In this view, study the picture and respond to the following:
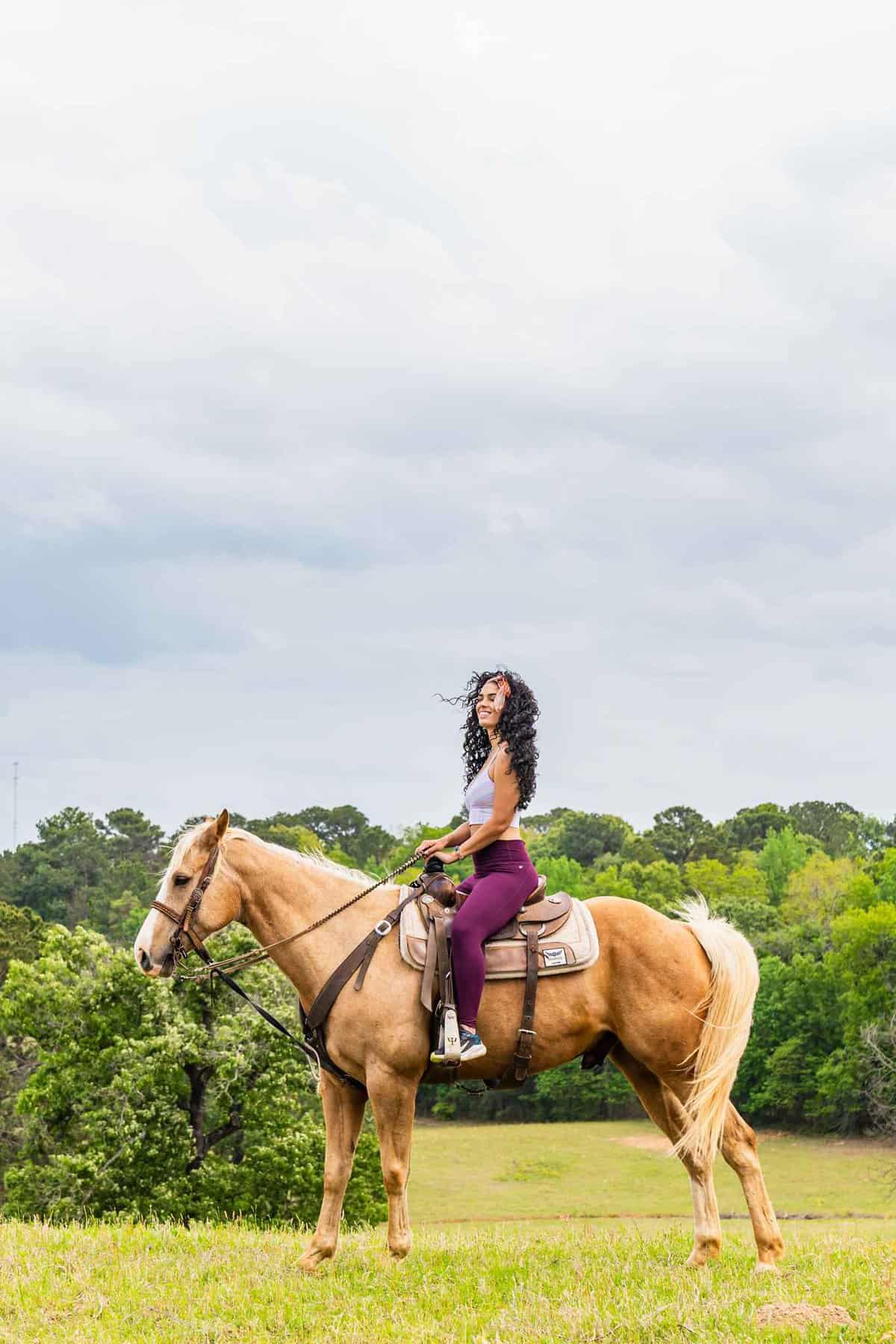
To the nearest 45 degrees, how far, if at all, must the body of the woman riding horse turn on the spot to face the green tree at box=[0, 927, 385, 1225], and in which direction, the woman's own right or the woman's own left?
approximately 90° to the woman's own right

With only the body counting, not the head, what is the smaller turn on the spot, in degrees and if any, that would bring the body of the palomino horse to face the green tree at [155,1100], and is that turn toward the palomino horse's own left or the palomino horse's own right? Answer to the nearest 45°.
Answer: approximately 90° to the palomino horse's own right

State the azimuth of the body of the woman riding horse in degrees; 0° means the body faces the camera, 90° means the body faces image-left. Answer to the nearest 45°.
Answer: approximately 90°

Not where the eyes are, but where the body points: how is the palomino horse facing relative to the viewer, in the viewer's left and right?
facing to the left of the viewer
